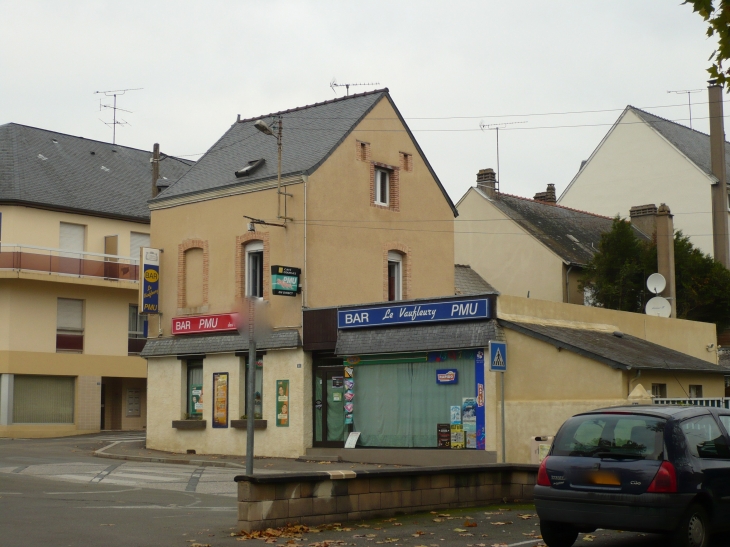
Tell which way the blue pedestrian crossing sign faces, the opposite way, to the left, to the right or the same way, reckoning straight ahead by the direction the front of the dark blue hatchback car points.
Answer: the opposite way

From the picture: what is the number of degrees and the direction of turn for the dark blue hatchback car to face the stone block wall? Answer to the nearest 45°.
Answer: approximately 90° to its left

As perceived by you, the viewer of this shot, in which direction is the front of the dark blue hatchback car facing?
facing away from the viewer and to the right of the viewer

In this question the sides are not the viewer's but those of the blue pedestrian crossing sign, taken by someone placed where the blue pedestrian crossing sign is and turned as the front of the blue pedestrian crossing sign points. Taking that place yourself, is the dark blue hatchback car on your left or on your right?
on your left

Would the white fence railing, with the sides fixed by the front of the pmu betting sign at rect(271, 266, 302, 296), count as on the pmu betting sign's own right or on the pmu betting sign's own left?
on the pmu betting sign's own left

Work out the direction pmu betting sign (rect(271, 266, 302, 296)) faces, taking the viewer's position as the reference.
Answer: facing the viewer and to the left of the viewer

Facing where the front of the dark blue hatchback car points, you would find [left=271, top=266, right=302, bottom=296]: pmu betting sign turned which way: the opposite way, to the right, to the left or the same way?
the opposite way

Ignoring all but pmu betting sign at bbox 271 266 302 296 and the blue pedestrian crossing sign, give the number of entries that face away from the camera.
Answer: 0

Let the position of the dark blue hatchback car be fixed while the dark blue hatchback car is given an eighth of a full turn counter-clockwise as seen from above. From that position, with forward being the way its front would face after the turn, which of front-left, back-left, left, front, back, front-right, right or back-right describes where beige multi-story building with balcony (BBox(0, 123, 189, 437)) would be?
front-left

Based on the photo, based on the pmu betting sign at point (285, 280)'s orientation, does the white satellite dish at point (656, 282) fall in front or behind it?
behind

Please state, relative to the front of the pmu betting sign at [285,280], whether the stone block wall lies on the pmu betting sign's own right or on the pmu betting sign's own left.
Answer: on the pmu betting sign's own left

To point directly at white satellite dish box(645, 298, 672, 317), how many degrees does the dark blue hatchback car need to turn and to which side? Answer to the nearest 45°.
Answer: approximately 45° to its left
